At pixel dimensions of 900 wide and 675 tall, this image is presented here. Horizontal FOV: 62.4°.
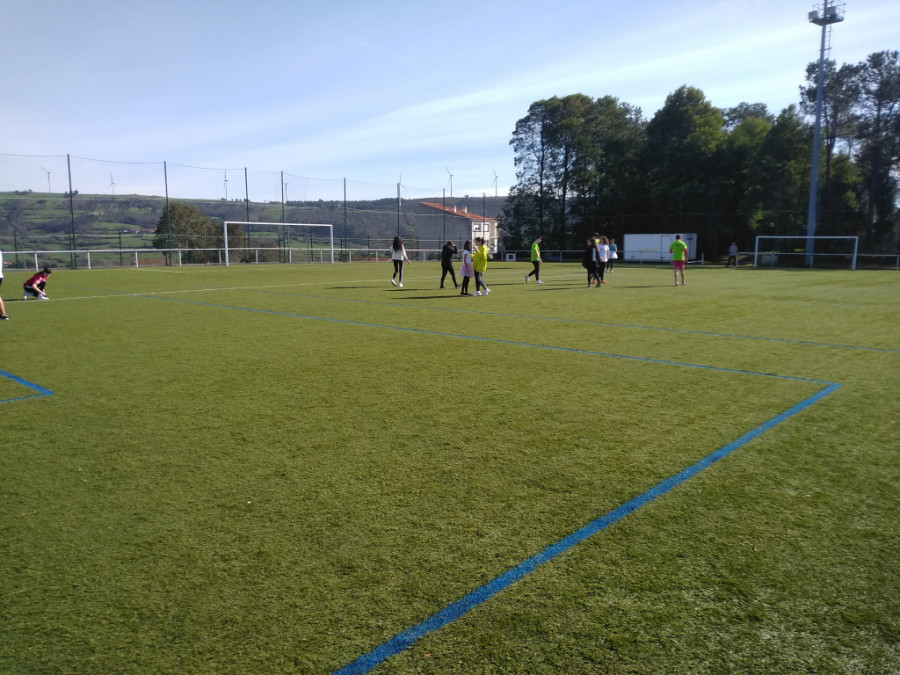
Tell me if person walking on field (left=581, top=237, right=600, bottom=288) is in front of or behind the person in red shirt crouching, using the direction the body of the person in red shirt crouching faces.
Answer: in front

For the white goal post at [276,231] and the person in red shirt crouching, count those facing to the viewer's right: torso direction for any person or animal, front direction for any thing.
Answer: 1

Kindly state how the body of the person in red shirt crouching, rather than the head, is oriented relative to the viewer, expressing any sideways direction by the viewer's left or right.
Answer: facing to the right of the viewer

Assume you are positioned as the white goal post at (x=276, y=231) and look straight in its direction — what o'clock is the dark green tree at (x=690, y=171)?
The dark green tree is roughly at 9 o'clock from the white goal post.

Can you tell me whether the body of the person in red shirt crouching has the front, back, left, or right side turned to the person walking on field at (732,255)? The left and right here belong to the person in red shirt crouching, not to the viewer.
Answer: front

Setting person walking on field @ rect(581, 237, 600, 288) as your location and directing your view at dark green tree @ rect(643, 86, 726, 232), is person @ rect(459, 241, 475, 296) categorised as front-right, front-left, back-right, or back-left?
back-left

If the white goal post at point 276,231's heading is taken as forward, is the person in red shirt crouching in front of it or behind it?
in front

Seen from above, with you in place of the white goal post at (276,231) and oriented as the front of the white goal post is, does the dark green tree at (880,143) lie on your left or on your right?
on your left

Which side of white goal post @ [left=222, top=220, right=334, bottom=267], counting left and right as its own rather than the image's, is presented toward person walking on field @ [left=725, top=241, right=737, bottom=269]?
left

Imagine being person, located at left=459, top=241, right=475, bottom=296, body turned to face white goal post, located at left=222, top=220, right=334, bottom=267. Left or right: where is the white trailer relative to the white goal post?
right

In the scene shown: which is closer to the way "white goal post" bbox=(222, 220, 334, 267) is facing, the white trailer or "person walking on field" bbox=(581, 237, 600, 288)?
the person walking on field

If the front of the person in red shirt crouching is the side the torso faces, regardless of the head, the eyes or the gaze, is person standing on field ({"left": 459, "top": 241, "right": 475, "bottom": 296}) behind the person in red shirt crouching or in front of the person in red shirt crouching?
in front

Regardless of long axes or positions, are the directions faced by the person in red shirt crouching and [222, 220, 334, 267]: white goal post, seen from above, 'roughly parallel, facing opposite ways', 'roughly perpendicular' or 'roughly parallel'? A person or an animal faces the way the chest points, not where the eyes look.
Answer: roughly perpendicular
